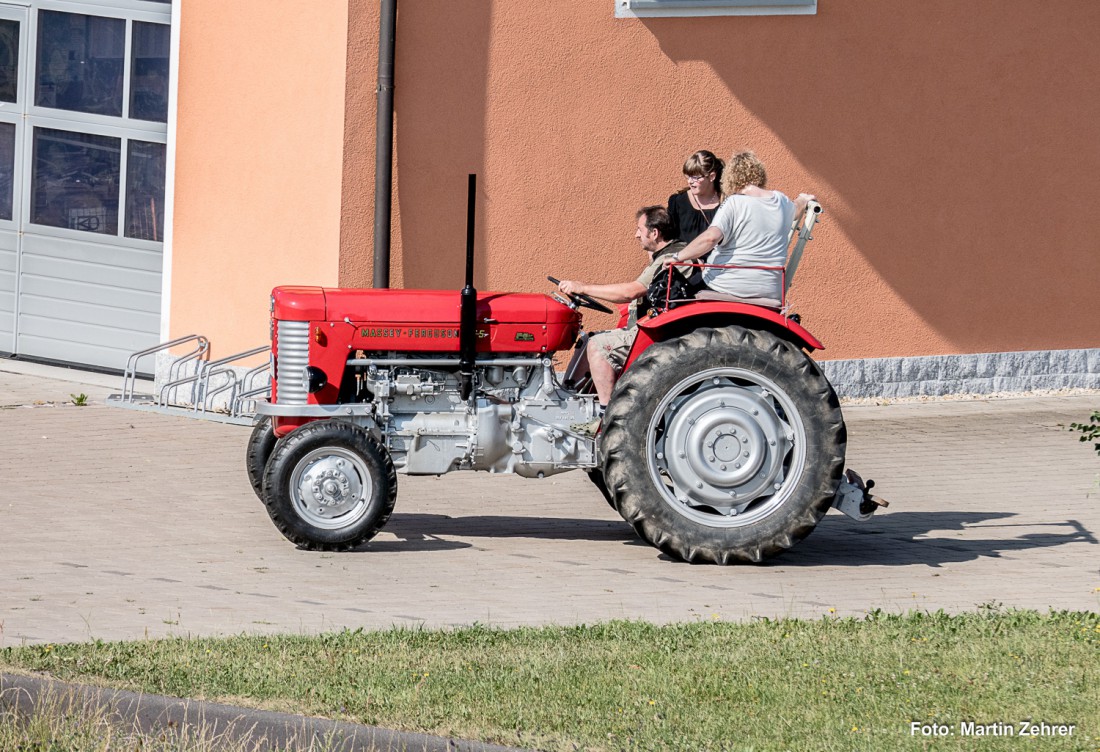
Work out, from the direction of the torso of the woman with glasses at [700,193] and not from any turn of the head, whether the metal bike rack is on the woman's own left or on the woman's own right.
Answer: on the woman's own right

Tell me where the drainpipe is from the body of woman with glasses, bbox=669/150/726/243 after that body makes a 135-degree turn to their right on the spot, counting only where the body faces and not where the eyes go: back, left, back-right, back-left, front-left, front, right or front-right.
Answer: front-left

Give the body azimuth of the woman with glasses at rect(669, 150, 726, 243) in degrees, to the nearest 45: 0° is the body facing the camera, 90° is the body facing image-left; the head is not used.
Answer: approximately 45°

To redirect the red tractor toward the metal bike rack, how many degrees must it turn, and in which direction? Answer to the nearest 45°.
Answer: approximately 45° to its right

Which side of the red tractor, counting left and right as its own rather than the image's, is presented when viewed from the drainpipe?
right

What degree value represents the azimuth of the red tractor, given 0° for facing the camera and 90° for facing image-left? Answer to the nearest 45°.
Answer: approximately 90°

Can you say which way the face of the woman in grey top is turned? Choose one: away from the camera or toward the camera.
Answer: away from the camera
